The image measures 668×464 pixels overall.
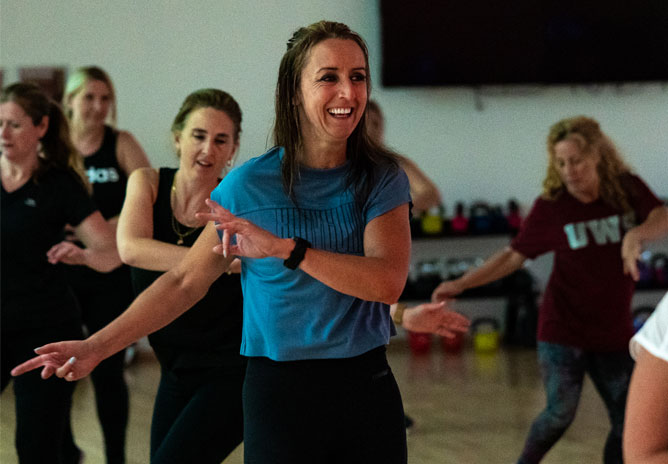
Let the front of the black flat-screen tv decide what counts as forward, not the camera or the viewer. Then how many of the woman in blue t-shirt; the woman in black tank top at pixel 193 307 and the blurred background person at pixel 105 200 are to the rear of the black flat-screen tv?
0

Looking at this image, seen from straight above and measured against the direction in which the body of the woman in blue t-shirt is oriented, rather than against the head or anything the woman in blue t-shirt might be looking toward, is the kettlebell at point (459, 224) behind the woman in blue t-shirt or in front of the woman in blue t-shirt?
behind

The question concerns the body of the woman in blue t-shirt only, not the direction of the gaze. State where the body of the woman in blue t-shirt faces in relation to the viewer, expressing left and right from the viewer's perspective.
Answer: facing the viewer

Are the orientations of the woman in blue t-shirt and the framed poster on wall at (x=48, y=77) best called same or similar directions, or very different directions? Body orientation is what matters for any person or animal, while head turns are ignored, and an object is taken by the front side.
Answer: same or similar directions

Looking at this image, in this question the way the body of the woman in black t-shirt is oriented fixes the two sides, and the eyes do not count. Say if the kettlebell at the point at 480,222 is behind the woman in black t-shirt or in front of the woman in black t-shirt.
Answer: behind

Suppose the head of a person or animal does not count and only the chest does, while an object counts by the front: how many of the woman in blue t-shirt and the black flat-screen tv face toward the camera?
2

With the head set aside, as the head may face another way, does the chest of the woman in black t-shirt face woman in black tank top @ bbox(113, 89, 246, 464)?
no

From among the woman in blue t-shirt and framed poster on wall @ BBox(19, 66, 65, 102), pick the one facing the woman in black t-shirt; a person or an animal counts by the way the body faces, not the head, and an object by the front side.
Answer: the framed poster on wall

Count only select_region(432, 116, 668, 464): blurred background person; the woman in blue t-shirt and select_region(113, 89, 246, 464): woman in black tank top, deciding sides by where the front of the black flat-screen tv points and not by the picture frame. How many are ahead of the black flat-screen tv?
3

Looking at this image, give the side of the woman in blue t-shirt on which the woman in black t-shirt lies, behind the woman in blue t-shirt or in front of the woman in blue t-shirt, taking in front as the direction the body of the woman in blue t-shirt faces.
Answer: behind

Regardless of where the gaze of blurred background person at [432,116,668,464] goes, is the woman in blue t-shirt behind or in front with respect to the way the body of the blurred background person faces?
in front

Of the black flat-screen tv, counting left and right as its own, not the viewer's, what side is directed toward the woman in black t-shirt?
front

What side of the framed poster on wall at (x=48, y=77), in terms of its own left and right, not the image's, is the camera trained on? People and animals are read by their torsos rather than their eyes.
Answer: front

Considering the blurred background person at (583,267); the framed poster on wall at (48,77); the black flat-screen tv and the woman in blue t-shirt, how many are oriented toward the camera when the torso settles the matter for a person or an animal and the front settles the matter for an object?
4

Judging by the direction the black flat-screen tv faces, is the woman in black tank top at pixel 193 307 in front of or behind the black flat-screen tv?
in front

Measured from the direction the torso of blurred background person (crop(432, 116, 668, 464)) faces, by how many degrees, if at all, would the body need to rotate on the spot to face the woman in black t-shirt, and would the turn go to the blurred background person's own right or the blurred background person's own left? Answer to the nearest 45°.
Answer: approximately 45° to the blurred background person's own right

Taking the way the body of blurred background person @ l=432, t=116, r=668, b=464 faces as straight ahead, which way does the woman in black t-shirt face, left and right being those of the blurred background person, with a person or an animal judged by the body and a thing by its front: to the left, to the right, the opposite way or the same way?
the same way
